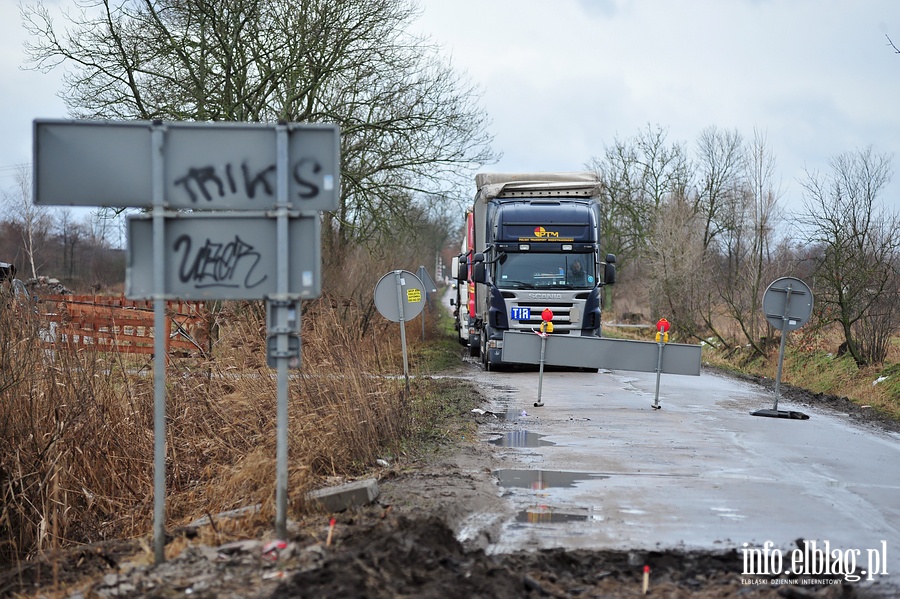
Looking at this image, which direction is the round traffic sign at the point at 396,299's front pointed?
away from the camera

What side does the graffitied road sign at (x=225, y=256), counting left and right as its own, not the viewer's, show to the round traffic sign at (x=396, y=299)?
front

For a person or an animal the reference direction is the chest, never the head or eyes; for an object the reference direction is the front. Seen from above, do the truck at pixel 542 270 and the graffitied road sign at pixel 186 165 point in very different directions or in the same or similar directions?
very different directions

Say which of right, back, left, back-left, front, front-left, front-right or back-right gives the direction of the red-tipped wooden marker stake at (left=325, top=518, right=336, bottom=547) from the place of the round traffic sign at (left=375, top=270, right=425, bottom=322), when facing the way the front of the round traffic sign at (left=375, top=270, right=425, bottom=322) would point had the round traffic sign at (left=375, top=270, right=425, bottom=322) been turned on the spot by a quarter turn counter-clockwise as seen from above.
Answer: left

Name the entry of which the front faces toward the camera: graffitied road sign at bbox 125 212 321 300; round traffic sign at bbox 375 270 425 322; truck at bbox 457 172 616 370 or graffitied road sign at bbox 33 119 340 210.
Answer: the truck

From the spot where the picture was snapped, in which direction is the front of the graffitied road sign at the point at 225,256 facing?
facing away from the viewer

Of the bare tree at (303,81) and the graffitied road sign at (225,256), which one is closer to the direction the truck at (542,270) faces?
the graffitied road sign

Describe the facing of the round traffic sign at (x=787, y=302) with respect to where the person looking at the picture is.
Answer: facing away from the viewer

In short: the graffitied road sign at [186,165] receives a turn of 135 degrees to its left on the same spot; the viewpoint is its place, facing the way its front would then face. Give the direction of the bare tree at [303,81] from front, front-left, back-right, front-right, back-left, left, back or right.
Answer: back-right

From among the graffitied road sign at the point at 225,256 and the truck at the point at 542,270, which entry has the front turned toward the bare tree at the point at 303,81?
the graffitied road sign

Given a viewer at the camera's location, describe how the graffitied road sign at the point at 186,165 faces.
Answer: facing away from the viewer

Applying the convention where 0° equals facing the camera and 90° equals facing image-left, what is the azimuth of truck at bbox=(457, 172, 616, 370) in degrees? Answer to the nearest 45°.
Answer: approximately 0°

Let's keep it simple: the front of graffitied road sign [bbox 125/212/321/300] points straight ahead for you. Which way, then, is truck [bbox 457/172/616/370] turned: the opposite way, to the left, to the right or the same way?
the opposite way
